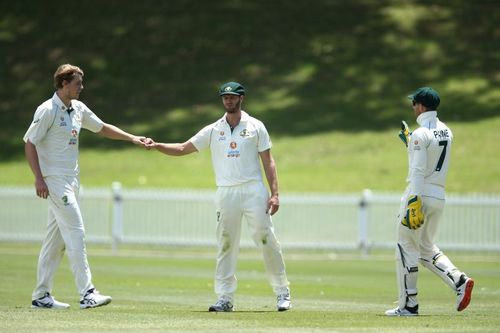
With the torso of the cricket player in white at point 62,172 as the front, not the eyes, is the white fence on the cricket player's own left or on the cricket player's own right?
on the cricket player's own left

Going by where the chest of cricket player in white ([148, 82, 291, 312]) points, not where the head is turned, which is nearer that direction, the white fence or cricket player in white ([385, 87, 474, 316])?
the cricket player in white

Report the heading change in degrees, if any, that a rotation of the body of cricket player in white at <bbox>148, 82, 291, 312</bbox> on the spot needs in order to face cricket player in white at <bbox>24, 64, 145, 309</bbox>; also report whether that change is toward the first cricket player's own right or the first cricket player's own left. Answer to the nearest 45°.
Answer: approximately 90° to the first cricket player's own right

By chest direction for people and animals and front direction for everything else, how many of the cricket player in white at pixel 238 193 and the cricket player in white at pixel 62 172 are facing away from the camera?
0

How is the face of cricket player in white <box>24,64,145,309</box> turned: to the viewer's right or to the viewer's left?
to the viewer's right

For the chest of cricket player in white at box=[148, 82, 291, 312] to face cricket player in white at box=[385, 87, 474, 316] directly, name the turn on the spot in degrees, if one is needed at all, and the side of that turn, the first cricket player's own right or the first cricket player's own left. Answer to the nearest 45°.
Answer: approximately 90° to the first cricket player's own left

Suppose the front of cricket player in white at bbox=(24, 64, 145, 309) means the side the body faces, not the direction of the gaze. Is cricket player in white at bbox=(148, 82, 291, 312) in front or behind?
in front
